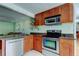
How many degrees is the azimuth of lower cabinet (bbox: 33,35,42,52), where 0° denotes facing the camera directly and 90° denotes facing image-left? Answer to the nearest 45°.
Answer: approximately 45°

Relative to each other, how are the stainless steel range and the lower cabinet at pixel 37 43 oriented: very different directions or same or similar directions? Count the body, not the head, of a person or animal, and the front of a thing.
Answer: same or similar directions

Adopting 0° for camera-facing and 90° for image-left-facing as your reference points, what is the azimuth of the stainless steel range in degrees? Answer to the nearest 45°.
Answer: approximately 45°

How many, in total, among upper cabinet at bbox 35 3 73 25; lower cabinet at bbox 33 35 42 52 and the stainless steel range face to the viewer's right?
0

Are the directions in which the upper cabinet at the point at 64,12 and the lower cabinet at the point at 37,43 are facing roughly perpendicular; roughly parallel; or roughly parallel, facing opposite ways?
roughly parallel

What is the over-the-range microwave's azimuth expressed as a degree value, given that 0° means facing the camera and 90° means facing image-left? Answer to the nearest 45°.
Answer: approximately 45°
